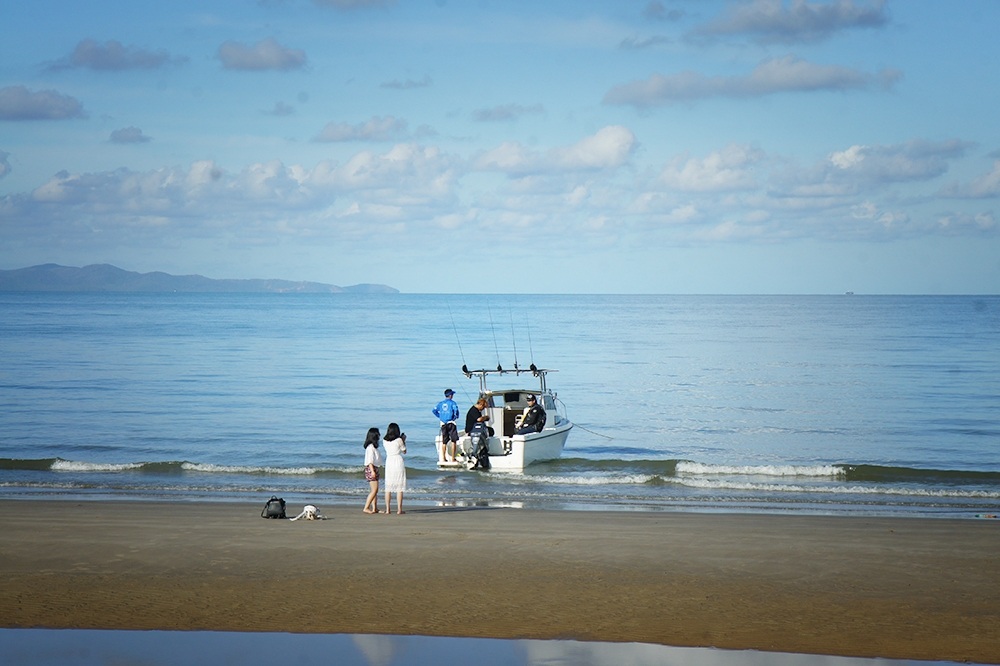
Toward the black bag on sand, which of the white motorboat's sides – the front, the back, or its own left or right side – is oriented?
back

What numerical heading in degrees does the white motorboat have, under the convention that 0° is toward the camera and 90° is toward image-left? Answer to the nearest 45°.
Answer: approximately 225°

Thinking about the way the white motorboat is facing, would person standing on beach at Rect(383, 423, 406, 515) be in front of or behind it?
behind
